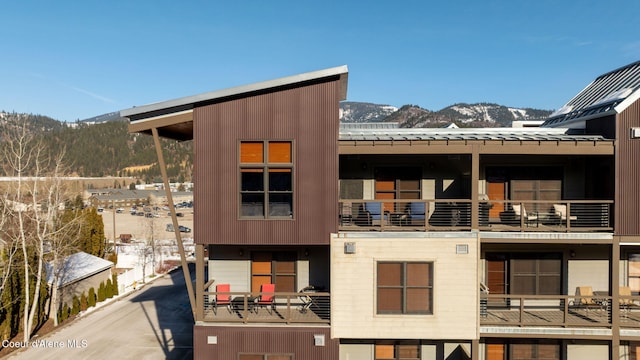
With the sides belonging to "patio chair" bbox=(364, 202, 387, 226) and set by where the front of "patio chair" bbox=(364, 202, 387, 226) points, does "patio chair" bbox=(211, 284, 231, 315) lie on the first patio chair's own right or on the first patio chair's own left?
on the first patio chair's own right

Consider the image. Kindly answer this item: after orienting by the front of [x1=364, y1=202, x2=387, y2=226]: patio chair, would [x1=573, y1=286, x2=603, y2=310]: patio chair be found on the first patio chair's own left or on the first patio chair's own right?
on the first patio chair's own left

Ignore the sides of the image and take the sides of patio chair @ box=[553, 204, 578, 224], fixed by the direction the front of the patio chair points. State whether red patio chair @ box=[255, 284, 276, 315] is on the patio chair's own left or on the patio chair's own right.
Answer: on the patio chair's own right

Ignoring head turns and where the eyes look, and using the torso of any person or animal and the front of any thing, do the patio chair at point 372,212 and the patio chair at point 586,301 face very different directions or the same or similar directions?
same or similar directions

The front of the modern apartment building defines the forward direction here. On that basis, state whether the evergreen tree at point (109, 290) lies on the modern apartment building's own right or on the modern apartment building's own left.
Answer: on the modern apartment building's own right

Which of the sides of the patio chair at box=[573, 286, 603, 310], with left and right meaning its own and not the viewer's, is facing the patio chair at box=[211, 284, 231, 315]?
right

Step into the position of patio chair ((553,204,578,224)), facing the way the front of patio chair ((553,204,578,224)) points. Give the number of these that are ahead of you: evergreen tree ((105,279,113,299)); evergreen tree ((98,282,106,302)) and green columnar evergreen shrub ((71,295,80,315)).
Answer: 0

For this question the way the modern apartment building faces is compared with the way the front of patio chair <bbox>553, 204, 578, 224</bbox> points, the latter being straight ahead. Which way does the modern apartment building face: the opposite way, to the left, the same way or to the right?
the same way

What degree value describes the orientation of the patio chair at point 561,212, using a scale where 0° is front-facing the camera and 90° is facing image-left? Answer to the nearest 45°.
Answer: approximately 315°

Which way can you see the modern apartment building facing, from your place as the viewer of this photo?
facing the viewer

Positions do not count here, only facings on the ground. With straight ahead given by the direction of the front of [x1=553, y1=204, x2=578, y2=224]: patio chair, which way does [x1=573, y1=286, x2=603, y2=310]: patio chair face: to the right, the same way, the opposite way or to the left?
the same way

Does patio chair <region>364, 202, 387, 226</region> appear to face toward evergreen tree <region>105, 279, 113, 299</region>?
no

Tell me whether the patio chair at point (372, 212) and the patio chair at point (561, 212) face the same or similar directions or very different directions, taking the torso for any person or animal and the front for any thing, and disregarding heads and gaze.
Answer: same or similar directions

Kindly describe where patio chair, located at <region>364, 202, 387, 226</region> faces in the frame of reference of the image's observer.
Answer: facing the viewer and to the right of the viewer
